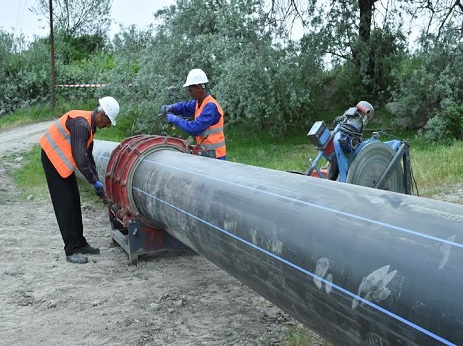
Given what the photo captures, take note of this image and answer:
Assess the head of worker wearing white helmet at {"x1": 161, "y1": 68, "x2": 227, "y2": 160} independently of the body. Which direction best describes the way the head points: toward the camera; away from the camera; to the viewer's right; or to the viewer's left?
to the viewer's left

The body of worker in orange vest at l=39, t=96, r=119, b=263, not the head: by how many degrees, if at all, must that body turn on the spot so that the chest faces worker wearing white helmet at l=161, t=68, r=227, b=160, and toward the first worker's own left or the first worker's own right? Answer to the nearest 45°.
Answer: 0° — they already face them

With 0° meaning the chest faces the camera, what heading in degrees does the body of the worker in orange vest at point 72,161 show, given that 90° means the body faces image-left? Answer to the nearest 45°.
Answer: approximately 270°

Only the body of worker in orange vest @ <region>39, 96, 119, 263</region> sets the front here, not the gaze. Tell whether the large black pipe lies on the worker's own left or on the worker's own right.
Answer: on the worker's own right

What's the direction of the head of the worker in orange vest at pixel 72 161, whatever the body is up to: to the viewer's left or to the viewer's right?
to the viewer's right
